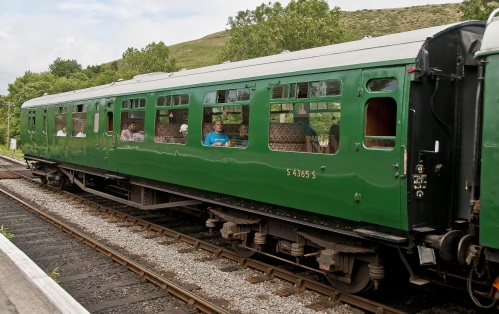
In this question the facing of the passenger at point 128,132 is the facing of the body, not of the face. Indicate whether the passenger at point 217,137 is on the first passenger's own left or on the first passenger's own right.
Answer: on the first passenger's own right

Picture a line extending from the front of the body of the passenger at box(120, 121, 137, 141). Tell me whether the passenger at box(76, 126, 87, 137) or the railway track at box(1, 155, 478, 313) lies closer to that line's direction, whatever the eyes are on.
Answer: the railway track

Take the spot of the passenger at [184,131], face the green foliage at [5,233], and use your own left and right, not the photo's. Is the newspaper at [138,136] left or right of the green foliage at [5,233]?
right

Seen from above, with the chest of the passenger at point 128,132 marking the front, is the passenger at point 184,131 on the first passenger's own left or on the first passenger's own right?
on the first passenger's own right
